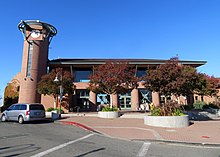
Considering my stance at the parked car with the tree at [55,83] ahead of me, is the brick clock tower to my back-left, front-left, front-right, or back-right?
front-left

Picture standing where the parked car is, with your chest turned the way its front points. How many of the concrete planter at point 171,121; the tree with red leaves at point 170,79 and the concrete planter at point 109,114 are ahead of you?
0

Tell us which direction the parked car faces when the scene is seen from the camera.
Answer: facing away from the viewer and to the left of the viewer

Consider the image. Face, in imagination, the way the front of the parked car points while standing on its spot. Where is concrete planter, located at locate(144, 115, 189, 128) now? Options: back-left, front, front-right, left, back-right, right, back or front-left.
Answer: back

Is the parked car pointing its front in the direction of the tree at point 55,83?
no
